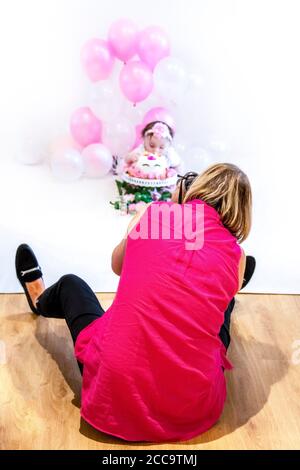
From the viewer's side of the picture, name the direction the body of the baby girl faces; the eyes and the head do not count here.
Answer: toward the camera

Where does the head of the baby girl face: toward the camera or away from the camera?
toward the camera

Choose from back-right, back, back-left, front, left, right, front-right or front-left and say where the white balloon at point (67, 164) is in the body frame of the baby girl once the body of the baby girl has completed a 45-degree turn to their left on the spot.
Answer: back-right
